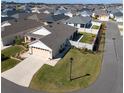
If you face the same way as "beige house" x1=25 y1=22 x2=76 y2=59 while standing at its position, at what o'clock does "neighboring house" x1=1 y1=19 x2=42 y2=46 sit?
The neighboring house is roughly at 3 o'clock from the beige house.

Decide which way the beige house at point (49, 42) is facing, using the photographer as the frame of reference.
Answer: facing the viewer and to the left of the viewer

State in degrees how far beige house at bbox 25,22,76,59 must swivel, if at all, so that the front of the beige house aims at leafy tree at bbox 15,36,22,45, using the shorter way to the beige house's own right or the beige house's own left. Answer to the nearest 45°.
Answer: approximately 90° to the beige house's own right
